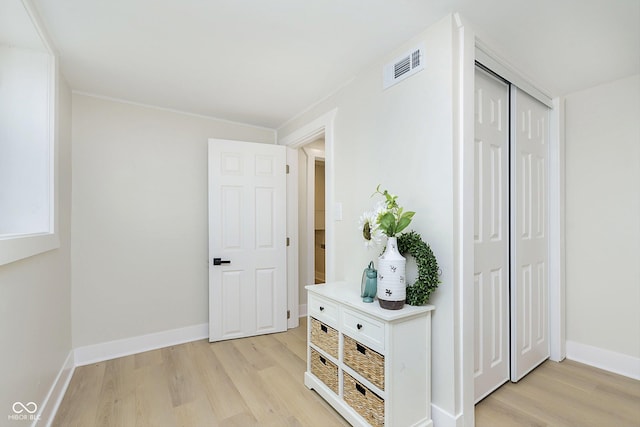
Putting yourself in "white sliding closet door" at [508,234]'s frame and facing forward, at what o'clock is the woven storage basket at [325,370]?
The woven storage basket is roughly at 3 o'clock from the white sliding closet door.

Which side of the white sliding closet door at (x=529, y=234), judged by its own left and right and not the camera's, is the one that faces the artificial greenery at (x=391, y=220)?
right

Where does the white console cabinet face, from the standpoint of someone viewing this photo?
facing the viewer and to the left of the viewer

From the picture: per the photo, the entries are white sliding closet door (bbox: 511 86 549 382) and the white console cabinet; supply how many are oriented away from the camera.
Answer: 0

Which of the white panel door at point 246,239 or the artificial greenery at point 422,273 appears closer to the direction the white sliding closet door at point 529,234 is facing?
the artificial greenery

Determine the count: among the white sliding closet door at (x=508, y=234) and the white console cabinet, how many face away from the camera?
0

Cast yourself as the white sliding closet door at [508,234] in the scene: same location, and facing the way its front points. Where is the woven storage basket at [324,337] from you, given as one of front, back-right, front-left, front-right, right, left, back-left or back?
right
